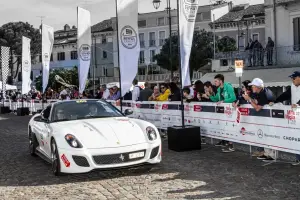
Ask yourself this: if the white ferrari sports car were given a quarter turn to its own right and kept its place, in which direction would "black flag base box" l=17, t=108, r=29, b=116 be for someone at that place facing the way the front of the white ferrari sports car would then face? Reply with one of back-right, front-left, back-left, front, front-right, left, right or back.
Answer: back-right

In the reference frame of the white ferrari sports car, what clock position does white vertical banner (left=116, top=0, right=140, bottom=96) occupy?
The white vertical banner is roughly at 8 o'clock from the white ferrari sports car.

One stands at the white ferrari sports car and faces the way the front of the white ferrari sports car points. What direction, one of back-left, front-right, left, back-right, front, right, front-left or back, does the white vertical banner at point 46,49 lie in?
back-left

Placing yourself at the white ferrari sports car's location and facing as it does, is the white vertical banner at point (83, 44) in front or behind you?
behind

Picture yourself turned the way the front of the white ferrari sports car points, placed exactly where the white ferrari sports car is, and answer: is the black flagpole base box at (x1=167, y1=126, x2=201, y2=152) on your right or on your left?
on your left

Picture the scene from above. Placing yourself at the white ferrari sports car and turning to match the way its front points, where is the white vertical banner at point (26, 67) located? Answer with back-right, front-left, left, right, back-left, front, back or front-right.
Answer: back-left

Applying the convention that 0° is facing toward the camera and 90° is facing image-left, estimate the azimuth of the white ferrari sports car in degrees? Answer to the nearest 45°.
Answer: approximately 315°

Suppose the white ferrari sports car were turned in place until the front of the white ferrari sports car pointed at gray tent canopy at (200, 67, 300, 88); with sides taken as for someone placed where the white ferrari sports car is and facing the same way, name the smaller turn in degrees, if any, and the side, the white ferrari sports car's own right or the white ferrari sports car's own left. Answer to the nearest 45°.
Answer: approximately 90° to the white ferrari sports car's own left

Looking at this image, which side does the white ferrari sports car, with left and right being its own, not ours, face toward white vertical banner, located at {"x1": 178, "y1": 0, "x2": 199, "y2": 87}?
left

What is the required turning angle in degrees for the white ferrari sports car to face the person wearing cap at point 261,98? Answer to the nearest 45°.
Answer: approximately 45° to its left

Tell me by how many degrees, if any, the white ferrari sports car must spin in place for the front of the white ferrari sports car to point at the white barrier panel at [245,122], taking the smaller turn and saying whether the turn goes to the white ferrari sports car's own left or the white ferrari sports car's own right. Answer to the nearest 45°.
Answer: approximately 90° to the white ferrari sports car's own left

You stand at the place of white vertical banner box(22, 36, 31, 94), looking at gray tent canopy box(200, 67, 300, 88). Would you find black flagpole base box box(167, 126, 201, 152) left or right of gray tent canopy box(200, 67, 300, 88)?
right
